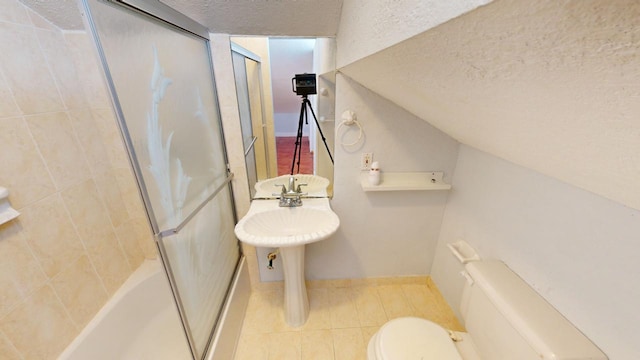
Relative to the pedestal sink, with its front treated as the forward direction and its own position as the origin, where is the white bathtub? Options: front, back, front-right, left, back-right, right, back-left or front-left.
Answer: right

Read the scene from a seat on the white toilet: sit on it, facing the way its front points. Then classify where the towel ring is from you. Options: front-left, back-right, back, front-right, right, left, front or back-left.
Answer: front-right

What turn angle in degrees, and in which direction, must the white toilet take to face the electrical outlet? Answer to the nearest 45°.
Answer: approximately 45° to its right

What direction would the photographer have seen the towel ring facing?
facing the viewer

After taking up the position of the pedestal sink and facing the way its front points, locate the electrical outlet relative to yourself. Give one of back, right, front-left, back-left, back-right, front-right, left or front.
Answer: left

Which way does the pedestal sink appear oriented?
toward the camera

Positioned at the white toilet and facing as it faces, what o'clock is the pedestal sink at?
The pedestal sink is roughly at 1 o'clock from the white toilet.

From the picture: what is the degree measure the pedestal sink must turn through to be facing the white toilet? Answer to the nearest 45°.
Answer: approximately 45° to its left

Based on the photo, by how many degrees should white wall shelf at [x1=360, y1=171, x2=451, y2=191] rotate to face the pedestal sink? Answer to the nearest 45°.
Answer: approximately 45° to its right

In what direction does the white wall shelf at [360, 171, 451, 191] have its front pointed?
toward the camera
